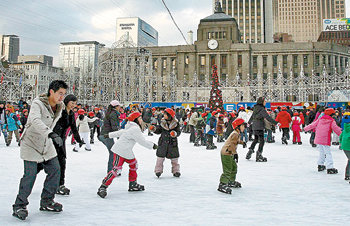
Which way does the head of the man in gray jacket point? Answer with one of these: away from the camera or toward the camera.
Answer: toward the camera

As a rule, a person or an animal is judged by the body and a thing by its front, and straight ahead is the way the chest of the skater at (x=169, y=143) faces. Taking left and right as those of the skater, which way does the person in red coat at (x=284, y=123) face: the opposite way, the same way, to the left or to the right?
the opposite way

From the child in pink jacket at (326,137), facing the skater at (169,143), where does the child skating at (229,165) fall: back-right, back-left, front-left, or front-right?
front-left

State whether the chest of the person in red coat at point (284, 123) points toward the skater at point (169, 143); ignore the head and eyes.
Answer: no

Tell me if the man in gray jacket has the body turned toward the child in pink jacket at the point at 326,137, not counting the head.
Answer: no

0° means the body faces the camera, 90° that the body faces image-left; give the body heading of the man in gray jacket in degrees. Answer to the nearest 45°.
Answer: approximately 315°

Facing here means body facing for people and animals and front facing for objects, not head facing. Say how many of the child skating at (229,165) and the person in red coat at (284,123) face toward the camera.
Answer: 0

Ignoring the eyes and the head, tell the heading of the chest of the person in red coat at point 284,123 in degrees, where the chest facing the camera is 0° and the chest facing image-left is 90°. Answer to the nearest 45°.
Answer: approximately 180°

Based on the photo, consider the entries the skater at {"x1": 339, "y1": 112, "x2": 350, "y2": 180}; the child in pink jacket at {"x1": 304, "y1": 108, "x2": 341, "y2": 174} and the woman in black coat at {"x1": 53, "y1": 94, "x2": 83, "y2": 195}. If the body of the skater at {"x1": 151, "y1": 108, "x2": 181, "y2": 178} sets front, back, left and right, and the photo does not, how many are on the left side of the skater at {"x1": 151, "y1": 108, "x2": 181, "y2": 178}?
2

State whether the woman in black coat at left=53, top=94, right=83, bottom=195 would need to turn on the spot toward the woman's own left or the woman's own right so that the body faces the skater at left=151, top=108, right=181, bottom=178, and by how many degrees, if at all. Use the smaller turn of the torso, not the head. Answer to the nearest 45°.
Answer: approximately 90° to the woman's own left

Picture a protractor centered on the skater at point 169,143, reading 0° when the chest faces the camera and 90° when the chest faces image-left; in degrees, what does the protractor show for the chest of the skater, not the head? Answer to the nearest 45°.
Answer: approximately 0°

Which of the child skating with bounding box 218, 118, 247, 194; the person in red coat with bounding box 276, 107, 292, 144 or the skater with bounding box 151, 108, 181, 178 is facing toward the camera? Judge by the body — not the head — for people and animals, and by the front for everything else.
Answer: the skater

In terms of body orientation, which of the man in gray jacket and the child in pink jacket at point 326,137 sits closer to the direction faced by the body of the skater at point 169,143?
the man in gray jacket

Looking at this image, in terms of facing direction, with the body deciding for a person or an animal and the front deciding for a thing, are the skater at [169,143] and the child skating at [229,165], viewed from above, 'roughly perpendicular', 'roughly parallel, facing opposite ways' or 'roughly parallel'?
roughly perpendicular

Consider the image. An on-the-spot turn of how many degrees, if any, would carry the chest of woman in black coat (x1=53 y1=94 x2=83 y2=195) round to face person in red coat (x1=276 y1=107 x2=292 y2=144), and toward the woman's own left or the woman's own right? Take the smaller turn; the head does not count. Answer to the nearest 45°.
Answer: approximately 90° to the woman's own left
